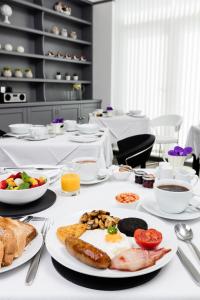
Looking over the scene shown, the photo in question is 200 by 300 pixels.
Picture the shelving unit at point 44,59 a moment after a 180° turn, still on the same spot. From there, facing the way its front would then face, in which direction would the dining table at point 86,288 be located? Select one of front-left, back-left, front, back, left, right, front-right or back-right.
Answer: back-left

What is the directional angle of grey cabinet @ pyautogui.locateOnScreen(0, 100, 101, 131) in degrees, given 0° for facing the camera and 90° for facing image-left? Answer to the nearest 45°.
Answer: approximately 315°

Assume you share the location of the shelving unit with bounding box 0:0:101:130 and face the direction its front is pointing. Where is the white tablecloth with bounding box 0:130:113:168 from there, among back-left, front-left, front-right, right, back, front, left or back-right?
front-right

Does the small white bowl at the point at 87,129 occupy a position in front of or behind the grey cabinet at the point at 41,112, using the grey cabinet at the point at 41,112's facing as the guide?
in front

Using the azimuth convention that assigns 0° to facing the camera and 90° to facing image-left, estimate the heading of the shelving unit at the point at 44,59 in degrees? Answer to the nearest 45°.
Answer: approximately 315°

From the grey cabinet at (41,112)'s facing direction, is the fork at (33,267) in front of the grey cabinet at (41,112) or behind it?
in front

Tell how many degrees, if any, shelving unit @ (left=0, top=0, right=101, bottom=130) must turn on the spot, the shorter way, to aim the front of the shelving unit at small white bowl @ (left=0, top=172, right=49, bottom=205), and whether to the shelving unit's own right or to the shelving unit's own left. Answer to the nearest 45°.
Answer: approximately 45° to the shelving unit's own right
